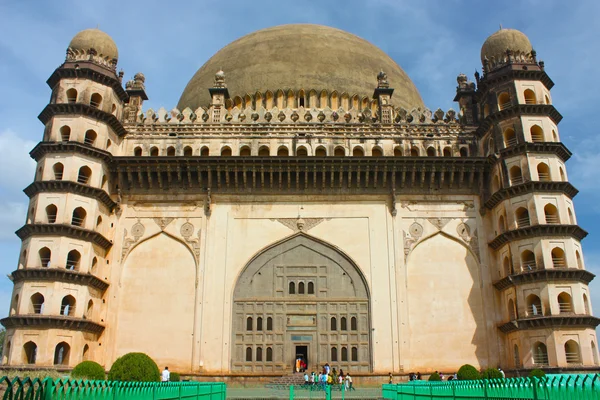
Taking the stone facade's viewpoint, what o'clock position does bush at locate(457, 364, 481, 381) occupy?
The bush is roughly at 10 o'clock from the stone facade.

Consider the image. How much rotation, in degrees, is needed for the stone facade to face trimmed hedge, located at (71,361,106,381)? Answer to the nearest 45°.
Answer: approximately 45° to its right

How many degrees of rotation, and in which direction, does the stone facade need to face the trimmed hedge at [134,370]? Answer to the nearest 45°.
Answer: approximately 45° to its right

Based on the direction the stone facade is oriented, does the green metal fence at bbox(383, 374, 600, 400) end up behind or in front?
in front

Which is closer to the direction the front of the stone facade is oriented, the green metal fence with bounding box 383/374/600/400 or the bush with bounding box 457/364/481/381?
the green metal fence

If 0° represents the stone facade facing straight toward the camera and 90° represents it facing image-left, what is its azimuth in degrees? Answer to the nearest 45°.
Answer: approximately 0°

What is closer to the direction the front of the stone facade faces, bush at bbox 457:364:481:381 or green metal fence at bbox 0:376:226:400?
the green metal fence

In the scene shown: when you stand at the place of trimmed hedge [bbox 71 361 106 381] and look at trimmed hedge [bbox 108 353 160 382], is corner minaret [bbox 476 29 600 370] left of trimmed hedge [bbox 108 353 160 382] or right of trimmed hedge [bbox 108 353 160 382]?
left

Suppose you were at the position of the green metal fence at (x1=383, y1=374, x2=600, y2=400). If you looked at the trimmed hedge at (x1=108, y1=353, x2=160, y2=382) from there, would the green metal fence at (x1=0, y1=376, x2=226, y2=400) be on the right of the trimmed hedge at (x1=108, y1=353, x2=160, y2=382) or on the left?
left

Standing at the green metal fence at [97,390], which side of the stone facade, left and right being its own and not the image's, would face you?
front

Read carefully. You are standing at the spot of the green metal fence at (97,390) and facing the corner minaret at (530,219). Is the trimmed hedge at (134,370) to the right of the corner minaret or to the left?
left
